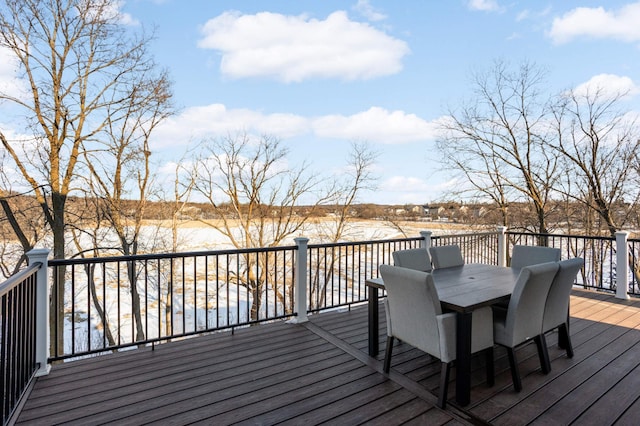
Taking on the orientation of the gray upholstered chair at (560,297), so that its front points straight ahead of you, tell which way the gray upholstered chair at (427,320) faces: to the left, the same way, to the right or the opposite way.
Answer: to the right

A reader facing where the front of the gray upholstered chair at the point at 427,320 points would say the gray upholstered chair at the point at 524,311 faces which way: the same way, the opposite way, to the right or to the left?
to the left

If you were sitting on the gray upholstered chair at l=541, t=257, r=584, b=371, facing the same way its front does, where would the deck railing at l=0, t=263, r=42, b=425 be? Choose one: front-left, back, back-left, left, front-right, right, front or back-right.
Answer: left

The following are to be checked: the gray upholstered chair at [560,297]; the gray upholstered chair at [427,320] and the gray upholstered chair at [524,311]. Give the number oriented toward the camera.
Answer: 0

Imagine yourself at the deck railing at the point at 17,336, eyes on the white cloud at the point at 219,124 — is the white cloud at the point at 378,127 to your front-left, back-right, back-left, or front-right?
front-right

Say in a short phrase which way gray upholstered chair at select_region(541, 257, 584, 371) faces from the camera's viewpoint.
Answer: facing away from the viewer and to the left of the viewer

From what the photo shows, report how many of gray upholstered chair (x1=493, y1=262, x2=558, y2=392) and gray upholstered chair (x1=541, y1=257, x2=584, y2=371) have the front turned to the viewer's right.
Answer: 0

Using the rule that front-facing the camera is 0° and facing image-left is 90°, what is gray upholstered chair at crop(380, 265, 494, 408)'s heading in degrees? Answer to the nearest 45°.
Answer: approximately 225°

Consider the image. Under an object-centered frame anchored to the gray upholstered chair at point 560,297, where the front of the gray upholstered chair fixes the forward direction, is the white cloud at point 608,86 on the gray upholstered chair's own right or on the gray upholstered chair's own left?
on the gray upholstered chair's own right

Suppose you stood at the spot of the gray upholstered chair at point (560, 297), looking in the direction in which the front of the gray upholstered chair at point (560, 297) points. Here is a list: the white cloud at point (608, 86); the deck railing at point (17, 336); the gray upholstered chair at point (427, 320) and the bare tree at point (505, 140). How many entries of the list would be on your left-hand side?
2

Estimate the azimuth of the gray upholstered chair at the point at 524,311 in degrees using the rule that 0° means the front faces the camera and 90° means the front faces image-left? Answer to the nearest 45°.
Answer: approximately 135°

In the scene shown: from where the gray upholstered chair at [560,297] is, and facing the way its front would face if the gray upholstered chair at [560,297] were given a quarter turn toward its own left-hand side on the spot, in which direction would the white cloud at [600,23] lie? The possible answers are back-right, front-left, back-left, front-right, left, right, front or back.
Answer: back-right
